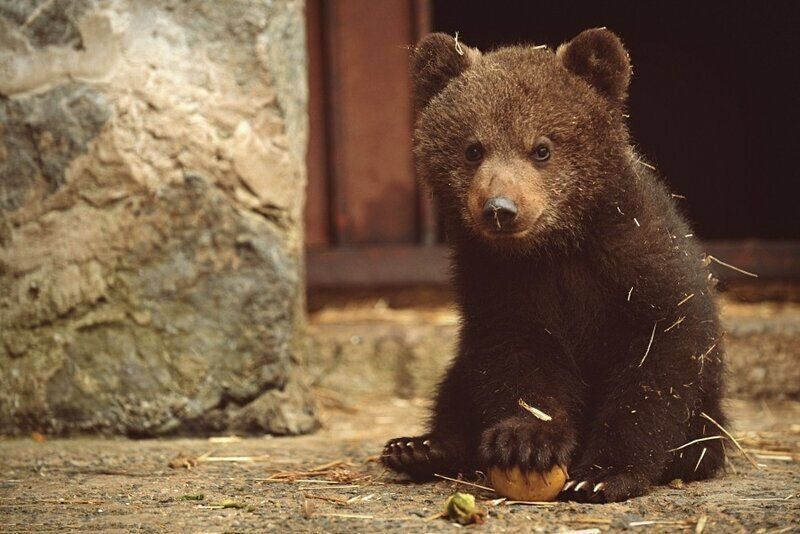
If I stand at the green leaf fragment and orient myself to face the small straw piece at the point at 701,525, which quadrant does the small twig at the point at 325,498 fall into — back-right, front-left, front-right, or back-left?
back-left

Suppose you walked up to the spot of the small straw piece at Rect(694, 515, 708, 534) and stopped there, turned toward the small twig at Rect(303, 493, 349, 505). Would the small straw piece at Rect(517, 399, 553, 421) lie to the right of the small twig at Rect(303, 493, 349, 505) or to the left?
right

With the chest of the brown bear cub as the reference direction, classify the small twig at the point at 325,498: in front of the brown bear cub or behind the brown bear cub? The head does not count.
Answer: in front

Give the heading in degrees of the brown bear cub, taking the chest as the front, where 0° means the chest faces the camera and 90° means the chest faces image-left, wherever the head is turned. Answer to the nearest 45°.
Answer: approximately 45°

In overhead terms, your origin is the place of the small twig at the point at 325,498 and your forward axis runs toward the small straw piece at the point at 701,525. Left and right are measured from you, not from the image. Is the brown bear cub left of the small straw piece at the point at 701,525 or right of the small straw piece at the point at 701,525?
left

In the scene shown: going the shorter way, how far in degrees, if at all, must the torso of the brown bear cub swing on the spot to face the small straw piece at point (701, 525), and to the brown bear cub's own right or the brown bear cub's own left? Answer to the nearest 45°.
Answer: approximately 90° to the brown bear cub's own left

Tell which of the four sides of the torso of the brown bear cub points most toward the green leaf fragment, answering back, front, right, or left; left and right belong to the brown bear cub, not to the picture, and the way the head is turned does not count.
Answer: front
